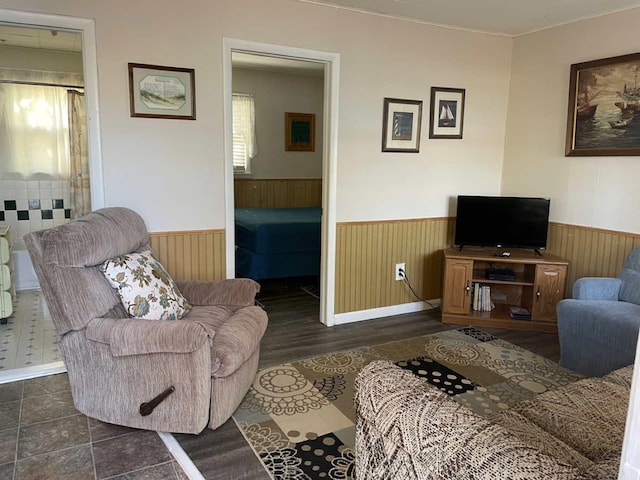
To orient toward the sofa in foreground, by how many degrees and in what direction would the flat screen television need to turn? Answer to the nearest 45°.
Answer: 0° — it already faces it

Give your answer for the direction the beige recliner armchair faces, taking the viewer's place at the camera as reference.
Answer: facing the viewer and to the right of the viewer

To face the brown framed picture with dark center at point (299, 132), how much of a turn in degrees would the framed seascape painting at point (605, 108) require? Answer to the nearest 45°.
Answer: approximately 90° to its right

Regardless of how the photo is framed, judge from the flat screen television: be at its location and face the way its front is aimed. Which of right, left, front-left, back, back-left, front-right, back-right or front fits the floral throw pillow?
front-right

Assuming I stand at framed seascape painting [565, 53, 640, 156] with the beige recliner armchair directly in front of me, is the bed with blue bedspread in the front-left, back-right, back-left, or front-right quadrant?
front-right

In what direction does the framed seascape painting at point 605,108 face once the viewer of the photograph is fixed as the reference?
facing the viewer and to the left of the viewer

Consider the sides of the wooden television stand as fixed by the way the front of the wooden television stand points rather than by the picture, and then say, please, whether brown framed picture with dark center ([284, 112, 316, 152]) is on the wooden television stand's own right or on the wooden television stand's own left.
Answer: on the wooden television stand's own right

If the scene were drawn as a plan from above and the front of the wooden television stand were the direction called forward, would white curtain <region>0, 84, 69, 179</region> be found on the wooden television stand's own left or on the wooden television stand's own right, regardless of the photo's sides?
on the wooden television stand's own right

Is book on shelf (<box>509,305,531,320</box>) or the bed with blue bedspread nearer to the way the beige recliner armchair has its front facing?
the book on shelf

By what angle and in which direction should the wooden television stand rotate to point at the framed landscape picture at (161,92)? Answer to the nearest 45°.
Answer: approximately 45° to its right

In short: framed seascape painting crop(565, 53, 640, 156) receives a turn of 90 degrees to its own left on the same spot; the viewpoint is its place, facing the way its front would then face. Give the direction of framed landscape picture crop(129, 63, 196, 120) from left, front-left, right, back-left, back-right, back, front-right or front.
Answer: right

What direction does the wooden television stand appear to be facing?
toward the camera

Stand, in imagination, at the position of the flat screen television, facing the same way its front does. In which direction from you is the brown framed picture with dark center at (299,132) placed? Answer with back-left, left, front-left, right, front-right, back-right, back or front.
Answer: back-right

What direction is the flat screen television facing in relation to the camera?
toward the camera
